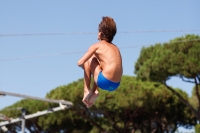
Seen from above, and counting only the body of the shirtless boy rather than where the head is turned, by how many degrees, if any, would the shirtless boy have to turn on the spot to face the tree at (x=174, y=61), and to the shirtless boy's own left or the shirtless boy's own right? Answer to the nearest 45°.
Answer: approximately 45° to the shirtless boy's own right

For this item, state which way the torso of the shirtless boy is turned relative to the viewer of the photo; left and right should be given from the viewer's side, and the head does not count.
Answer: facing away from the viewer and to the left of the viewer

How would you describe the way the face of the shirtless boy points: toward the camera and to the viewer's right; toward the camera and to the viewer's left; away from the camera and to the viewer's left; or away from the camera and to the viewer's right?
away from the camera and to the viewer's left
